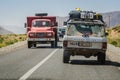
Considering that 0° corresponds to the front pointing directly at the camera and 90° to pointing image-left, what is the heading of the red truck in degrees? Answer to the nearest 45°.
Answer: approximately 0°

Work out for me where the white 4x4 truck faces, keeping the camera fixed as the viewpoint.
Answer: facing away from the viewer

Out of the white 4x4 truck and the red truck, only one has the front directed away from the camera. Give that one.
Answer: the white 4x4 truck

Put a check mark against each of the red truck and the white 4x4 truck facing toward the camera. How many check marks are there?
1

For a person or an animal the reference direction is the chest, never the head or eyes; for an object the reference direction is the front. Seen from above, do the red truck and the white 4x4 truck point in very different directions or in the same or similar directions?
very different directions
